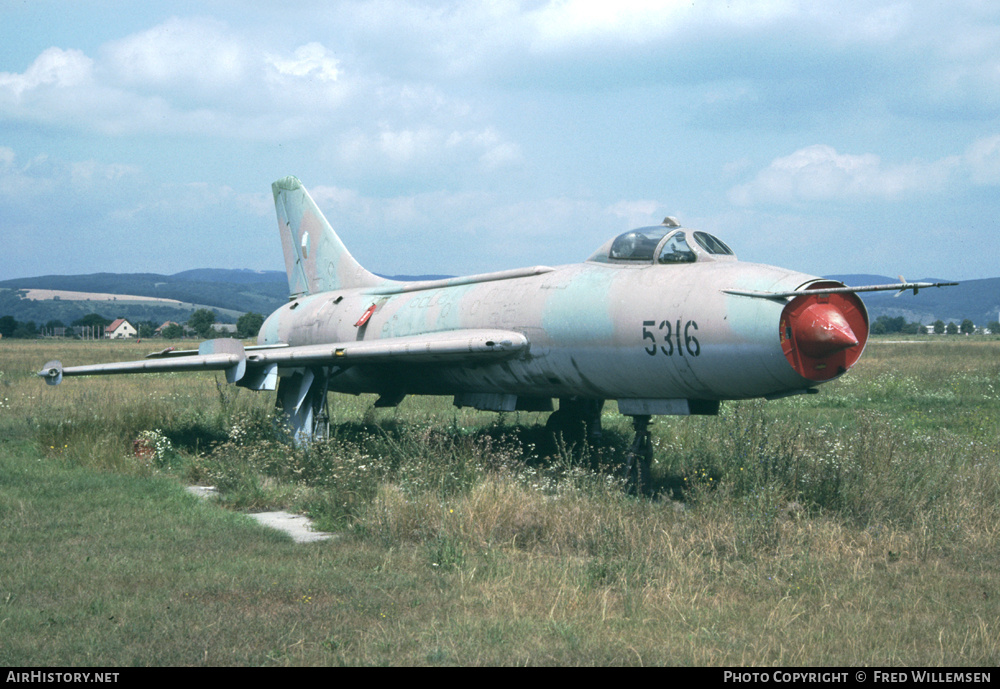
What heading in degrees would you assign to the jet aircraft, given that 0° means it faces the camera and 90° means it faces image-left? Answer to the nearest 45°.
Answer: approximately 315°
